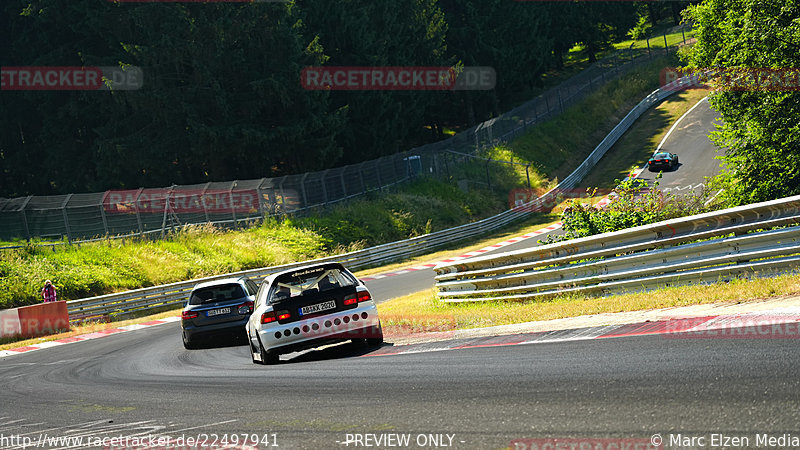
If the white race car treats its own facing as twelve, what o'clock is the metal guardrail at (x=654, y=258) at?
The metal guardrail is roughly at 1 o'clock from the white race car.

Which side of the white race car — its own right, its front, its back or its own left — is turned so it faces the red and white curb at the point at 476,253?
front

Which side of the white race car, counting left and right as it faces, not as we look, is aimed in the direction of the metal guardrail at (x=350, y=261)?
front

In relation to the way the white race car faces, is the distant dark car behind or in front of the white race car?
in front

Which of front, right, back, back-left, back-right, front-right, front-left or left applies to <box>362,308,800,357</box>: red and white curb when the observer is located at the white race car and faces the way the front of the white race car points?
back-right

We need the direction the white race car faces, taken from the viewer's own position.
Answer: facing away from the viewer

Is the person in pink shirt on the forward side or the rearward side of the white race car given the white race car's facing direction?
on the forward side

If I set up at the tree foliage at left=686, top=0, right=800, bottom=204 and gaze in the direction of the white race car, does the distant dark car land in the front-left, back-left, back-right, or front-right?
back-right
